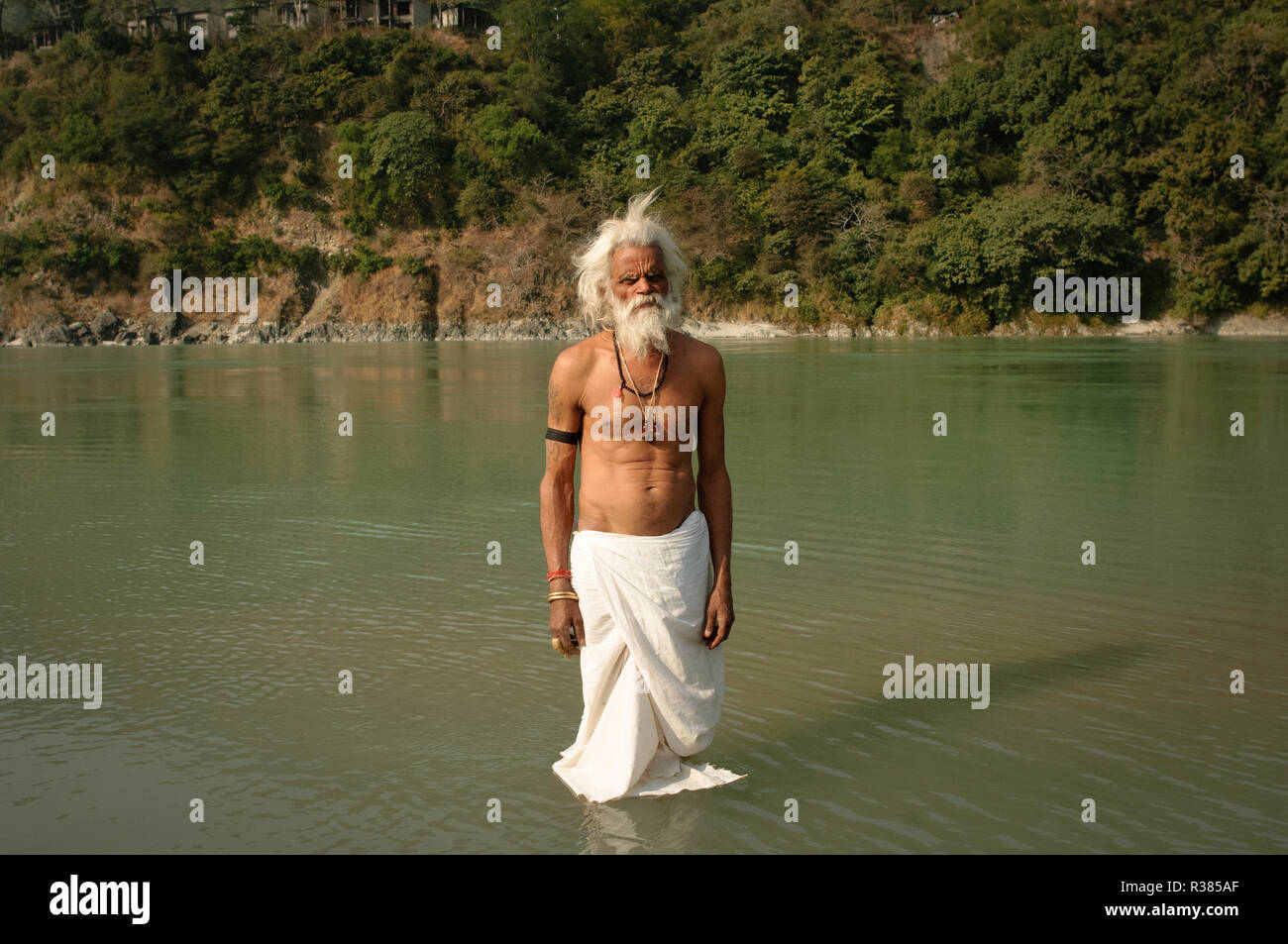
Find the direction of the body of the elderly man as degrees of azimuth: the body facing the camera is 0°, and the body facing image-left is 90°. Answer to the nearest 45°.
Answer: approximately 0°
